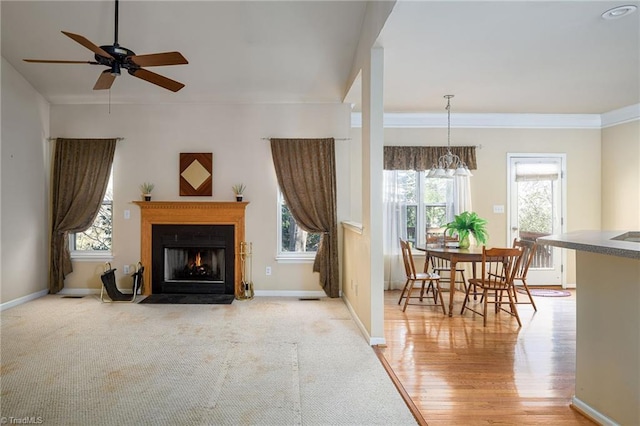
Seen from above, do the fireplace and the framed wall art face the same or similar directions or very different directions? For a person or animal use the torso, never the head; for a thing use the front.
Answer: same or similar directions

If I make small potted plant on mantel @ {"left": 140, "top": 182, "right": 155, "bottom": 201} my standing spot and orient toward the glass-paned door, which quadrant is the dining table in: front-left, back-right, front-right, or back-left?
front-right

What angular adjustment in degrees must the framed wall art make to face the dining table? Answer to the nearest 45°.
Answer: approximately 45° to its left

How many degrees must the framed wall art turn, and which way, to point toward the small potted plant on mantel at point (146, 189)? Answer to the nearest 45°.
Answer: approximately 90° to its right

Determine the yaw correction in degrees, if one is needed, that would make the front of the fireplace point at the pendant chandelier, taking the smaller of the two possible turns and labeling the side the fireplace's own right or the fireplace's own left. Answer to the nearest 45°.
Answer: approximately 90° to the fireplace's own left

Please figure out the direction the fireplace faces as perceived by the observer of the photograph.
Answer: facing the viewer

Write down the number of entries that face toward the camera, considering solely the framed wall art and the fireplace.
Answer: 2

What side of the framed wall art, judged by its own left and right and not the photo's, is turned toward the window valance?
left

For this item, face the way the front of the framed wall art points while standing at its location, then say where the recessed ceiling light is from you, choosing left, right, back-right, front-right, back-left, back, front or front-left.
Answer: front-left

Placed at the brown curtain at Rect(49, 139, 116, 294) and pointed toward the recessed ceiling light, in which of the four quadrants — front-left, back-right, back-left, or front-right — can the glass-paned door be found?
front-left

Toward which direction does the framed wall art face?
toward the camera

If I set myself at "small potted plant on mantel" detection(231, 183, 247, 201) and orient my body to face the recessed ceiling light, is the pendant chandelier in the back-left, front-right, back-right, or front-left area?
front-left
